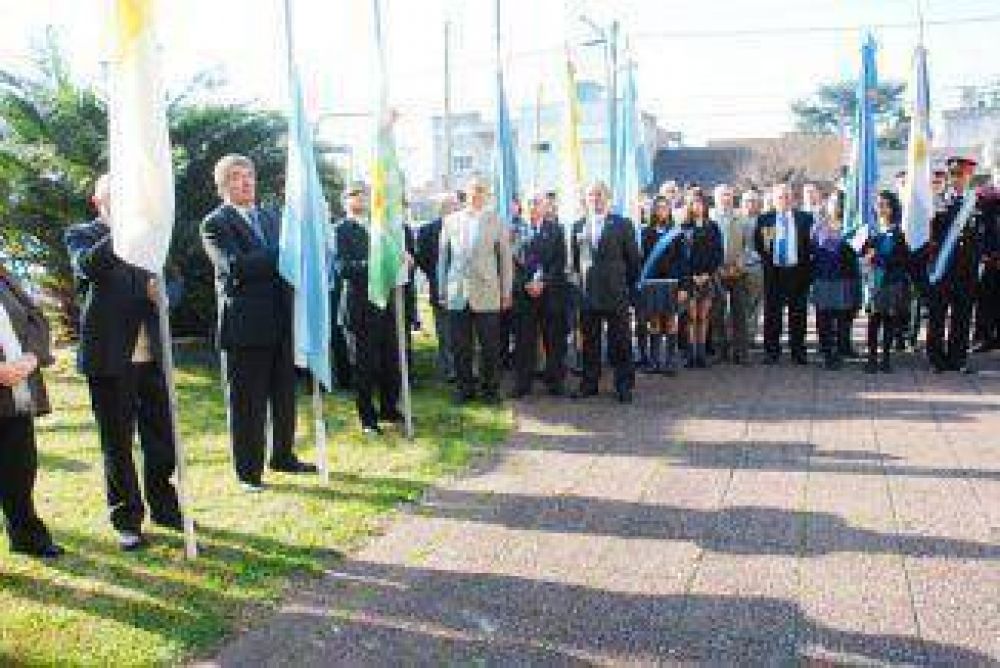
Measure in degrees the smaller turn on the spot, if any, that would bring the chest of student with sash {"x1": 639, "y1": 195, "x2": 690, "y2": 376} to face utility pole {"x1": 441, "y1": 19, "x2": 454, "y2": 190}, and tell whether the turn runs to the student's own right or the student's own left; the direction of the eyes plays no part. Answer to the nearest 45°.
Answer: approximately 180°

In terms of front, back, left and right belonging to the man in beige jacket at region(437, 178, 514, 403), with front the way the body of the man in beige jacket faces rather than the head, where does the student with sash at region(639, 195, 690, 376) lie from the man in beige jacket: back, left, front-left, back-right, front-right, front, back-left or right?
back-left

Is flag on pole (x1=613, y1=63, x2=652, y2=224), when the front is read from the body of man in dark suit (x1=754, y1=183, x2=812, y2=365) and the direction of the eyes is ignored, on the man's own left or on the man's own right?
on the man's own right

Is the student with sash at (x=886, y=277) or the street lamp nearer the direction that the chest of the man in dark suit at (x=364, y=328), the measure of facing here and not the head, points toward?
the student with sash

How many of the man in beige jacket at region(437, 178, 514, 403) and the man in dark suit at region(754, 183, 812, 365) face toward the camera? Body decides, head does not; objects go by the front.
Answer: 2

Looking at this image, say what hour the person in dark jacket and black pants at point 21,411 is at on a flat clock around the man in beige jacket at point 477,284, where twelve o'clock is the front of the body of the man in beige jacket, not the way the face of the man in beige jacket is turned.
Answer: The person in dark jacket and black pants is roughly at 1 o'clock from the man in beige jacket.

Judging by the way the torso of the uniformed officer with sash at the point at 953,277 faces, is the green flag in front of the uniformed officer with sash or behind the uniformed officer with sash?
in front

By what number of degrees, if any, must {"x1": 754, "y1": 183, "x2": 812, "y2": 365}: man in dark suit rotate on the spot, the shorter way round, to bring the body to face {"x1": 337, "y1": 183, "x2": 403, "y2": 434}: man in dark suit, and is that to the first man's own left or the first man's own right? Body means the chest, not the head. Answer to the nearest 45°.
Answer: approximately 45° to the first man's own right

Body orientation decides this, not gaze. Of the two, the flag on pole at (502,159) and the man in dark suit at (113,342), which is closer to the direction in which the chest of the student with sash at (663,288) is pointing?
the man in dark suit

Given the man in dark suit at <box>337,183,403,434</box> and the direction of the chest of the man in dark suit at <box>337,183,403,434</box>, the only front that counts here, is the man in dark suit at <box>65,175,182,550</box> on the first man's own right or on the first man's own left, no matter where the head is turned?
on the first man's own right
